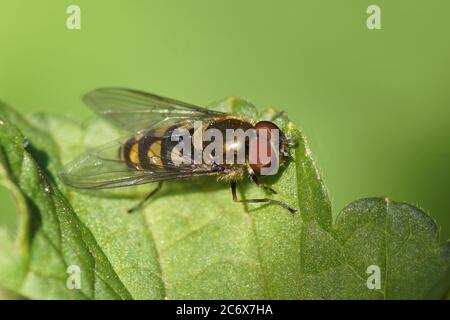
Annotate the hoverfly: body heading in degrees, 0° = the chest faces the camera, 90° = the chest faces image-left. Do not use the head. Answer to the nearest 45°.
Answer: approximately 270°
